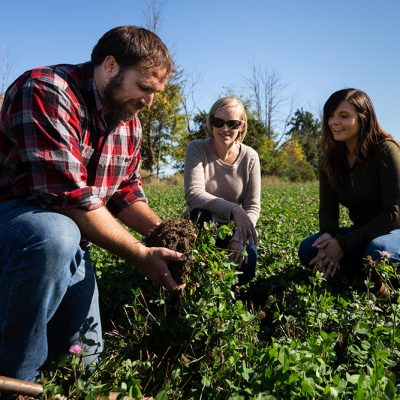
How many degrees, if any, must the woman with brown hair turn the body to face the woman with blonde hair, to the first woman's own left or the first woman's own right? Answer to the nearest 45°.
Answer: approximately 45° to the first woman's own right

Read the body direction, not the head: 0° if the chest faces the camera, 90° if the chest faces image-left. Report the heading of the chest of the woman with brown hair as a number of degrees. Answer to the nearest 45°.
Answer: approximately 45°

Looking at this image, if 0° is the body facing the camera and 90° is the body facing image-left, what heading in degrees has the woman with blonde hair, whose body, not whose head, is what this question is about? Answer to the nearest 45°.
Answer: approximately 0°

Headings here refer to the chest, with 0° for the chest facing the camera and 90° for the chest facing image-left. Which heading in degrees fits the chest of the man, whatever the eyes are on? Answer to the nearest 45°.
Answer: approximately 315°

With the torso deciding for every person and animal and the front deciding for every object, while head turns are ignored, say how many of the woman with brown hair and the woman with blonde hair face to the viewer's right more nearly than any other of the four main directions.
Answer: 0

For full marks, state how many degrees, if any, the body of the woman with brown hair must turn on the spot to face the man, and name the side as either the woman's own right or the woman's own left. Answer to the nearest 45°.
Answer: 0° — they already face them

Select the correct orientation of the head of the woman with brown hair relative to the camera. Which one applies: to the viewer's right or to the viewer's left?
to the viewer's left

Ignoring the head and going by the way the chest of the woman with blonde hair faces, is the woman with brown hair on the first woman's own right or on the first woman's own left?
on the first woman's own left

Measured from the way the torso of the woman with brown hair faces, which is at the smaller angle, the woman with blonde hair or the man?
the man

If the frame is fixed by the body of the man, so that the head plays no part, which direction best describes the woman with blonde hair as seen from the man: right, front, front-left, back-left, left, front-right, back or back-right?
left

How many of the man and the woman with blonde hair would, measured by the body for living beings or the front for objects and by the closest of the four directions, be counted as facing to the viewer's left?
0
